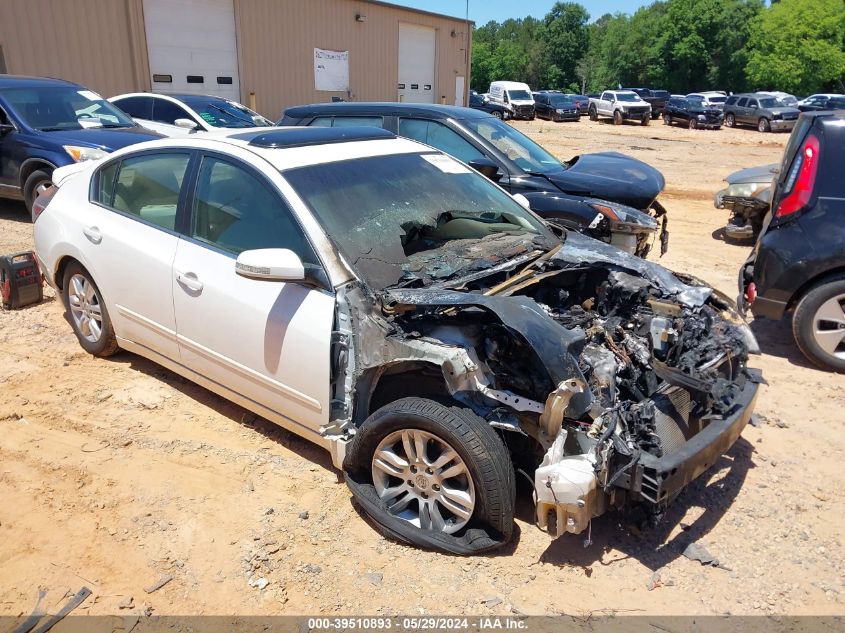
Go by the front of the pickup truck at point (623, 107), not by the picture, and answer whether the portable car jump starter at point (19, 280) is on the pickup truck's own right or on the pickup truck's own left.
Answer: on the pickup truck's own right

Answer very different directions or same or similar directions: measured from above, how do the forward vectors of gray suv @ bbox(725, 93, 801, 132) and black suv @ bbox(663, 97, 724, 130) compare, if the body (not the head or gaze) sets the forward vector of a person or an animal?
same or similar directions

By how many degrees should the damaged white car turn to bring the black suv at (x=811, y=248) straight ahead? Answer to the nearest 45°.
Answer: approximately 90° to its left

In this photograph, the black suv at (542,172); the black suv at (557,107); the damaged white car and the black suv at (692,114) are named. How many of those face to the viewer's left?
0

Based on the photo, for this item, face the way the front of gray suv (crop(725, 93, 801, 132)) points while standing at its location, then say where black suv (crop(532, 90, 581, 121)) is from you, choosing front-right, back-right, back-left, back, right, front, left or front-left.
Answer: back-right

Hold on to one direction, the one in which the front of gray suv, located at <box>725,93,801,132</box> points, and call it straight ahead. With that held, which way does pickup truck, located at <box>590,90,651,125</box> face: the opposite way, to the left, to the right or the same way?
the same way

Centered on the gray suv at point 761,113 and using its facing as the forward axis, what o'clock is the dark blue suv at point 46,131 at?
The dark blue suv is roughly at 2 o'clock from the gray suv.

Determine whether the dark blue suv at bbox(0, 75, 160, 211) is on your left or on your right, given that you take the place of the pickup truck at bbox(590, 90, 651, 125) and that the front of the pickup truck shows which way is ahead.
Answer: on your right

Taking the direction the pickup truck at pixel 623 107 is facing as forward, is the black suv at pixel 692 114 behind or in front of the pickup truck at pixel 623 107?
in front

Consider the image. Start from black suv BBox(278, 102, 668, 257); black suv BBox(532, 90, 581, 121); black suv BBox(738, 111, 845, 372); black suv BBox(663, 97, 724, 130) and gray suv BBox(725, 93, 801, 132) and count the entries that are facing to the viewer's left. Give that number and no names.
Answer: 0

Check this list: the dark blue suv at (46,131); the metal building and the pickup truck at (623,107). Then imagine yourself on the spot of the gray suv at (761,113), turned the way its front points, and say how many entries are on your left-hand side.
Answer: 0

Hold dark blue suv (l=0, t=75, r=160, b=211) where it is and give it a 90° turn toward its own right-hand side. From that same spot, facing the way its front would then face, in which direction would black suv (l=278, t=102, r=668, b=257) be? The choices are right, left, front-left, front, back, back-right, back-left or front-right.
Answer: left

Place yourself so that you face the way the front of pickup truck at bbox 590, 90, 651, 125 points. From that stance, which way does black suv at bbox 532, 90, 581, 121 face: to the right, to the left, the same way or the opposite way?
the same way

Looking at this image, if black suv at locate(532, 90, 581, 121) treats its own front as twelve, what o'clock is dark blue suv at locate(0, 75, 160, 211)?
The dark blue suv is roughly at 2 o'clock from the black suv.

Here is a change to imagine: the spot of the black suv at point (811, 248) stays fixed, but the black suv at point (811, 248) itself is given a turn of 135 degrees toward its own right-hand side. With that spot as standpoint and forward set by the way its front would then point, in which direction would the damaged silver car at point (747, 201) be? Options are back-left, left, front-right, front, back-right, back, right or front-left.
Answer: back-right

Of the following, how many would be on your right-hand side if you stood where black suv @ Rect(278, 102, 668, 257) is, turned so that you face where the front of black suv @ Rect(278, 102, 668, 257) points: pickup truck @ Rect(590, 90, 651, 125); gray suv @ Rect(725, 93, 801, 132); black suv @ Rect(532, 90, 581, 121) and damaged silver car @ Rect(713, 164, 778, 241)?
0

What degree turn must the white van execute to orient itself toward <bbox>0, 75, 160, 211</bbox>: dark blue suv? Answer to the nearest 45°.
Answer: approximately 45° to its right

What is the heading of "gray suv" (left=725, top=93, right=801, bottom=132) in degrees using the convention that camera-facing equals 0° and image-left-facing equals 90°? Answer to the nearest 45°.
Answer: approximately 315°

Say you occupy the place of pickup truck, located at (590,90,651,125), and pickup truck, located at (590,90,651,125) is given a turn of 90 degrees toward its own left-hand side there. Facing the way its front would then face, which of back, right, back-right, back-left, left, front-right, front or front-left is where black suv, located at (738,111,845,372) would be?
back-right

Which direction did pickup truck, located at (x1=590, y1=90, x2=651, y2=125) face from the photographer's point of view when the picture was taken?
facing the viewer and to the right of the viewer

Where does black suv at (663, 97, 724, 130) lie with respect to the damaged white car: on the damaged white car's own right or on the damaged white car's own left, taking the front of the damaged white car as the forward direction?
on the damaged white car's own left
